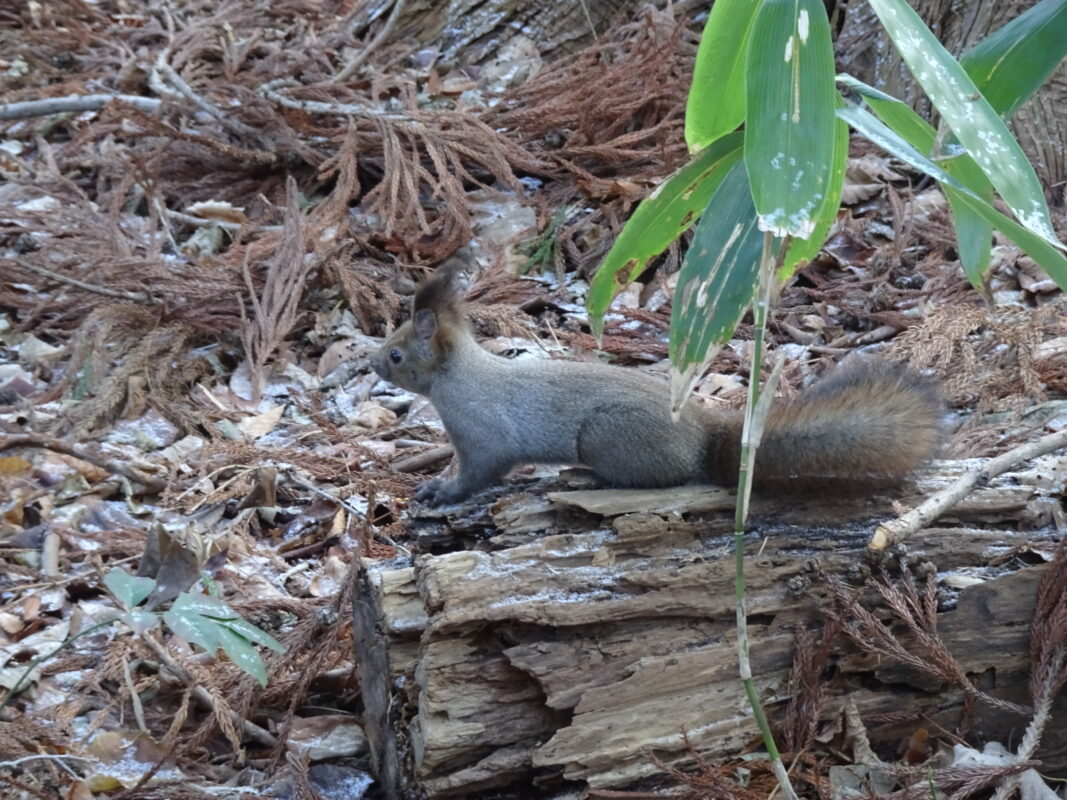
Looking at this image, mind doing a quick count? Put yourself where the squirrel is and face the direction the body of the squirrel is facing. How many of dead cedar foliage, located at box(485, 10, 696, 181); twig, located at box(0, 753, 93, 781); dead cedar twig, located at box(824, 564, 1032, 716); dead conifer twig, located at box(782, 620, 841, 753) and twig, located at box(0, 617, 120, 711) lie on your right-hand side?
1

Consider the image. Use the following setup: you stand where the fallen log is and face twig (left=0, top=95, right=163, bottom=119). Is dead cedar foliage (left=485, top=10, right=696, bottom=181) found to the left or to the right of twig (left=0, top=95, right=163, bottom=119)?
right

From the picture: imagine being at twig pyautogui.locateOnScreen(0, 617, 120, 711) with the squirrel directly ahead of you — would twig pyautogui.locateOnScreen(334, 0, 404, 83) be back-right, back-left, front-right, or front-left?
front-left

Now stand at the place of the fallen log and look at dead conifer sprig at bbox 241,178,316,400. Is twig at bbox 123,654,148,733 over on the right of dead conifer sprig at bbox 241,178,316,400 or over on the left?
left

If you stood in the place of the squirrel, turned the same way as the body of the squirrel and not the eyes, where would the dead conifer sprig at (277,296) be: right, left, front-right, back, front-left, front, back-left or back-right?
front-right

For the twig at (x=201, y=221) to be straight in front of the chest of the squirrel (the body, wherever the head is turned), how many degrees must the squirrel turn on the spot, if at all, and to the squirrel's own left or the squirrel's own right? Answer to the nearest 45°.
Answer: approximately 45° to the squirrel's own right

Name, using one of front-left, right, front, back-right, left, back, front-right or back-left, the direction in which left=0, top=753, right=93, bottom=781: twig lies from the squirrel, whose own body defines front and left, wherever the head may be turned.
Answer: front-left

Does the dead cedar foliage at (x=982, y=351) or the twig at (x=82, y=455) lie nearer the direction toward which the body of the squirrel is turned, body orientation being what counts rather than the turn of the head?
the twig

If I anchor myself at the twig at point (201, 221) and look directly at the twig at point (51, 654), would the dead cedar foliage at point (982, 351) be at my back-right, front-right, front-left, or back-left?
front-left

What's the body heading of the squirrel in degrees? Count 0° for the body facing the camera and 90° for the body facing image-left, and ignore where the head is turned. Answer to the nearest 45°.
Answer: approximately 90°

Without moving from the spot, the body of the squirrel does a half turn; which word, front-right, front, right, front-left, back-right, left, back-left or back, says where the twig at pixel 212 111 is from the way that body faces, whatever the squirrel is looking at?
back-left

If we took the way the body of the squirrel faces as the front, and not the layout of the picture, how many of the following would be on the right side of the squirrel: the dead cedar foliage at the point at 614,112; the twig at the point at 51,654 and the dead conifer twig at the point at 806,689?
1

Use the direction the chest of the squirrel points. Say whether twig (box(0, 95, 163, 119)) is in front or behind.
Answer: in front

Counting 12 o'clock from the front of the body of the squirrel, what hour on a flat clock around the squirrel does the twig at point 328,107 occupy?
The twig is roughly at 2 o'clock from the squirrel.
